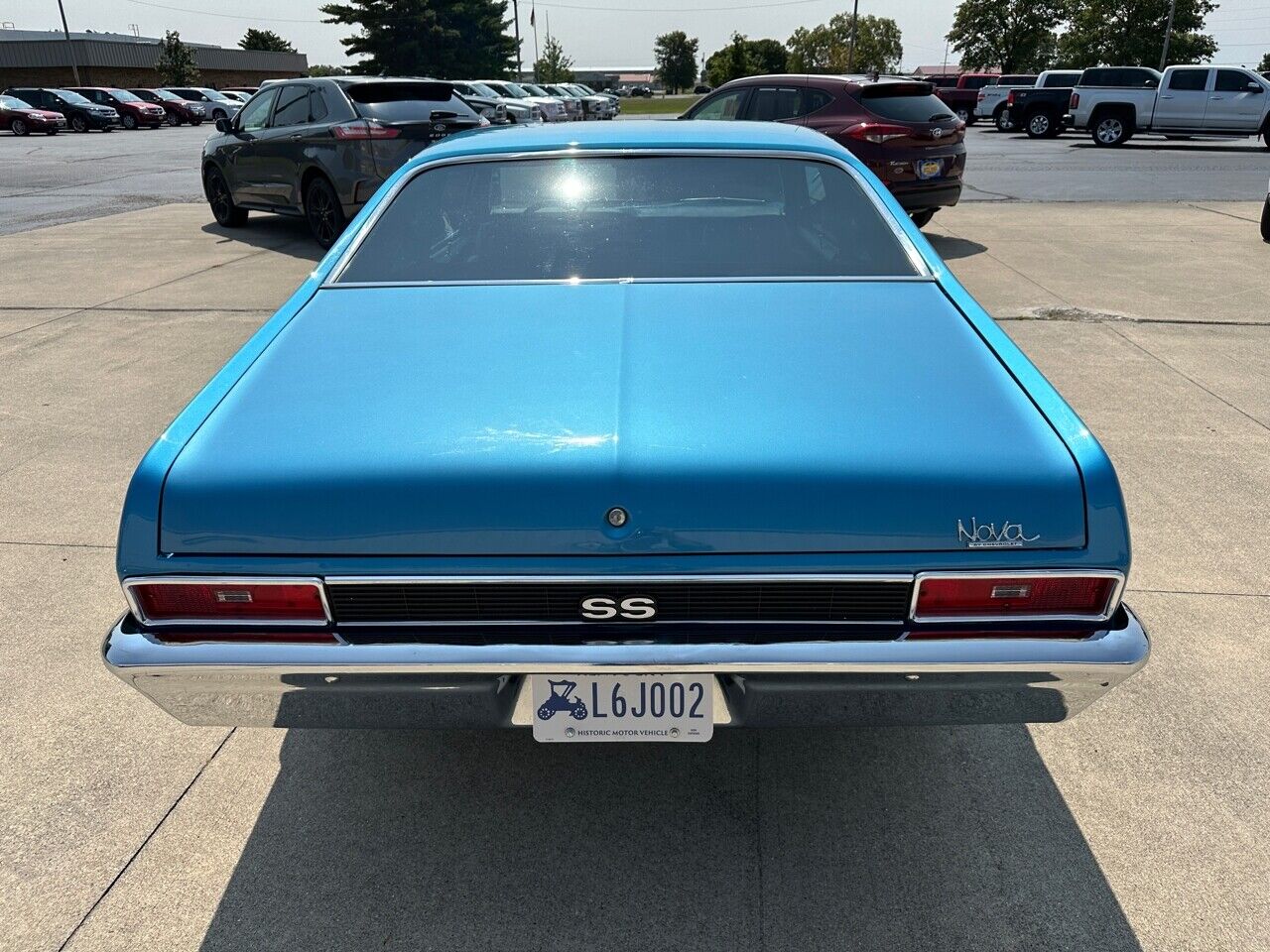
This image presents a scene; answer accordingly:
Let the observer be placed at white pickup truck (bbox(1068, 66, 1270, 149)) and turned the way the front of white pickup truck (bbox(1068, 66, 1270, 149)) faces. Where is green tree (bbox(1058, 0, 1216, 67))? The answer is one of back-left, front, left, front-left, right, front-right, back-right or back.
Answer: left

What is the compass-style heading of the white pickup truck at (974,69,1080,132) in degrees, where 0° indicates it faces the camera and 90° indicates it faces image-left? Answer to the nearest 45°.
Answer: approximately 270°

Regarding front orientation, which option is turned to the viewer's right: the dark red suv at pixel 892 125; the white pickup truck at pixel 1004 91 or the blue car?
the white pickup truck

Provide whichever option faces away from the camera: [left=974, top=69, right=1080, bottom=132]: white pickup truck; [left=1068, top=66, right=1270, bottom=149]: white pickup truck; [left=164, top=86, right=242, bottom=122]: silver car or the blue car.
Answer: the blue car

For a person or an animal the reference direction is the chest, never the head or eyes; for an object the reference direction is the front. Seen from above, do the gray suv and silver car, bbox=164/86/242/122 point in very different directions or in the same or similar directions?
very different directions

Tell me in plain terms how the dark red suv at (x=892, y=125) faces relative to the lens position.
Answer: facing away from the viewer and to the left of the viewer

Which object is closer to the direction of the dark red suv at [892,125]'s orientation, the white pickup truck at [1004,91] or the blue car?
the white pickup truck

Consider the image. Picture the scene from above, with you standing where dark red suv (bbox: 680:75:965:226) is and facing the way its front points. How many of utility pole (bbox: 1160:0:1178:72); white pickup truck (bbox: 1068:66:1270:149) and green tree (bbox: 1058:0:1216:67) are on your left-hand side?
0

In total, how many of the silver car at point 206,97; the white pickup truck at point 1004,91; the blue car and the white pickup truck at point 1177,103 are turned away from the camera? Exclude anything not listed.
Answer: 1

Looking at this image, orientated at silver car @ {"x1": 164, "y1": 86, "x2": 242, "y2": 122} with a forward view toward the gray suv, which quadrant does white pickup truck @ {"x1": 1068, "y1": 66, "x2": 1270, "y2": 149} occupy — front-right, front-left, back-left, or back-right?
front-left

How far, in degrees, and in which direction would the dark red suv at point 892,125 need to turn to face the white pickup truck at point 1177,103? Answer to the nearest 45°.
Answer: approximately 90° to its right

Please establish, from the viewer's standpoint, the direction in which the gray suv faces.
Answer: facing away from the viewer and to the left of the viewer

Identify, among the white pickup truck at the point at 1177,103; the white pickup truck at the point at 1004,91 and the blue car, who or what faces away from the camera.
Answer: the blue car

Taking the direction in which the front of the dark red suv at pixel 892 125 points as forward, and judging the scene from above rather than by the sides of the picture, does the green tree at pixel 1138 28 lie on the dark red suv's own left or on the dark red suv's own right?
on the dark red suv's own right

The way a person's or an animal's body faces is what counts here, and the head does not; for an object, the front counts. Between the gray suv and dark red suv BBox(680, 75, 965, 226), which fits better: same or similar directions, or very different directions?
same or similar directions

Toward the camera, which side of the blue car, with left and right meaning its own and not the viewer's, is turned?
back

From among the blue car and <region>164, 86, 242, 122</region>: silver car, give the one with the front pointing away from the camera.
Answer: the blue car

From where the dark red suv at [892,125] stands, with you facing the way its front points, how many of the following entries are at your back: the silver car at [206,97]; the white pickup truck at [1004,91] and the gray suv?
0

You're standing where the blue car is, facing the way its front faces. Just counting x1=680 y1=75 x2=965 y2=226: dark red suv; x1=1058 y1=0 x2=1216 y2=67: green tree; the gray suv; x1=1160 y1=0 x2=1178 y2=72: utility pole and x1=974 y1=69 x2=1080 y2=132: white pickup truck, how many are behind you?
0
